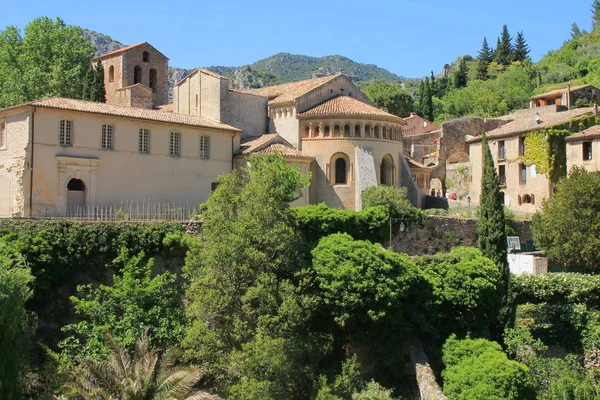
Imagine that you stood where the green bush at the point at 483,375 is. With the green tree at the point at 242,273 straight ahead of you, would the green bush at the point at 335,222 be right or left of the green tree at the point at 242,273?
right

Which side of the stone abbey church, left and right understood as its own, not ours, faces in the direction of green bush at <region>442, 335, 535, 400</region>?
front

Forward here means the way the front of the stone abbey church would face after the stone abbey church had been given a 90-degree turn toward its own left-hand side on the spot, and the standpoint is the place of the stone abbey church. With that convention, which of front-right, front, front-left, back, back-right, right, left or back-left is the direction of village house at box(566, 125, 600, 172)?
front

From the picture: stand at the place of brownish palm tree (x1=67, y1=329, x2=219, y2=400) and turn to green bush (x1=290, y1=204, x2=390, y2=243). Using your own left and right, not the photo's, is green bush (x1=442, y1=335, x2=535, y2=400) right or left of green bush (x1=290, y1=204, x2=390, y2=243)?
right

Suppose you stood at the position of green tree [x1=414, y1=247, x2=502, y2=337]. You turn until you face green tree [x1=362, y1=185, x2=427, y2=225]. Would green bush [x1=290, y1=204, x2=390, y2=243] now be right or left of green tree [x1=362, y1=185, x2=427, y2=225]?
left

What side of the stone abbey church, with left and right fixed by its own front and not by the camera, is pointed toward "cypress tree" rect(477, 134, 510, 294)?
back
